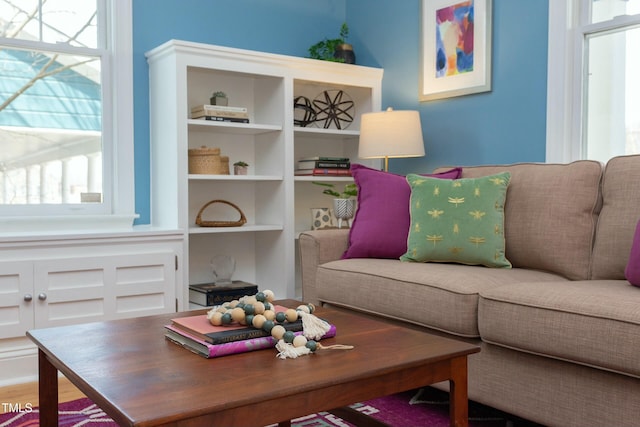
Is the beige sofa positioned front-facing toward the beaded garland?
yes

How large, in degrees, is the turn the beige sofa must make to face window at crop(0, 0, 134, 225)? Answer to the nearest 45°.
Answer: approximately 45° to its right

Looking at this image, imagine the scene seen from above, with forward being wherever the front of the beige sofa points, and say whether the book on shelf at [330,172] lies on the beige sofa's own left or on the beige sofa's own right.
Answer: on the beige sofa's own right

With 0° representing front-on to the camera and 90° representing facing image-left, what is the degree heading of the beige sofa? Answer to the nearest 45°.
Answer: approximately 45°

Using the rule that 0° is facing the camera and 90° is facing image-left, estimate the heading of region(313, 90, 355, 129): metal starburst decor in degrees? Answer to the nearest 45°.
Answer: approximately 0°

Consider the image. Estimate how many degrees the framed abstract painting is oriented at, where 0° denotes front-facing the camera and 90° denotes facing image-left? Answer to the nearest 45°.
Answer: approximately 45°

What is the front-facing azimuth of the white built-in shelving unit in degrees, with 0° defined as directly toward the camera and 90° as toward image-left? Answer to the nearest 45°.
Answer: approximately 315°

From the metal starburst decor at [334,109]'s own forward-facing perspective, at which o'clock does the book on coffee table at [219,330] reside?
The book on coffee table is roughly at 12 o'clock from the metal starburst decor.

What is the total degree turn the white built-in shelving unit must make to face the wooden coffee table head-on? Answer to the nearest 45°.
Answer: approximately 45° to its right
